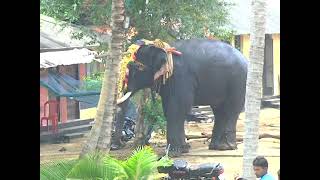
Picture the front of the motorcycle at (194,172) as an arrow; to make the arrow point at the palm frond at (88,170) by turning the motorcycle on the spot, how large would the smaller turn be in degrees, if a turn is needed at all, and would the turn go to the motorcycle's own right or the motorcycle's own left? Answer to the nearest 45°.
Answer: approximately 45° to the motorcycle's own left

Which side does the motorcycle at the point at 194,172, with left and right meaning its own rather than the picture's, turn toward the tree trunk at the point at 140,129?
right

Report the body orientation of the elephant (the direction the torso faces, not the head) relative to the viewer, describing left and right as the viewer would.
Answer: facing to the left of the viewer

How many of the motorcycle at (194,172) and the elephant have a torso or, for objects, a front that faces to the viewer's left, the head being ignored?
2

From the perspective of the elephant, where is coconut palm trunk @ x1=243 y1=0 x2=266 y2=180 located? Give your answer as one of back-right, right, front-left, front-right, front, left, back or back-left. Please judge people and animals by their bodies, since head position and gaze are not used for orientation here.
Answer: back

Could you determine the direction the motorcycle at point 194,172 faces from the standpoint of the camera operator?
facing to the left of the viewer
